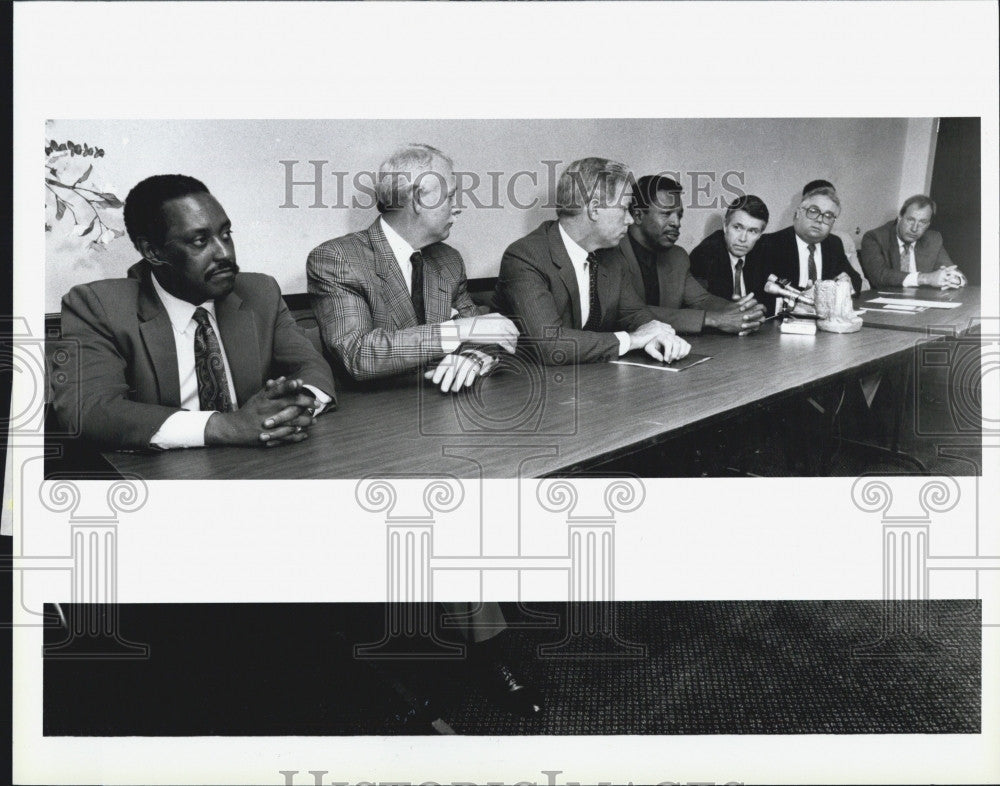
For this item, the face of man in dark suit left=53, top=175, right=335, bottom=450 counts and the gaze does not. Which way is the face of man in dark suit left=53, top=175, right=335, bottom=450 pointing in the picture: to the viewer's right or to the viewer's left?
to the viewer's right

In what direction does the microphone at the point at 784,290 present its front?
to the viewer's left

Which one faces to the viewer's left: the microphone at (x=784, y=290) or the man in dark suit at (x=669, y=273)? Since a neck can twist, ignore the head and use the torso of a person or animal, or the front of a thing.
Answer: the microphone

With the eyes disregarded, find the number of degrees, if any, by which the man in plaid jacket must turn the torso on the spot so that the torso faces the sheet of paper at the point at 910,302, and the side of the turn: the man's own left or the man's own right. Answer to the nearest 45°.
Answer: approximately 45° to the man's own left

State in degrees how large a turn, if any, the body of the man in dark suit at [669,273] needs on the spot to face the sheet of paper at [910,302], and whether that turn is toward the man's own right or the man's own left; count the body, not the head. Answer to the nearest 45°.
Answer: approximately 45° to the man's own left

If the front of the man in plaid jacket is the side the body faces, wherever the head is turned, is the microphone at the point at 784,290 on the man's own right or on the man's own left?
on the man's own left
